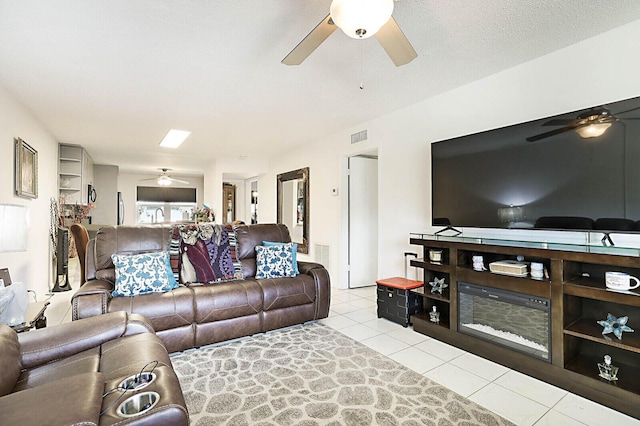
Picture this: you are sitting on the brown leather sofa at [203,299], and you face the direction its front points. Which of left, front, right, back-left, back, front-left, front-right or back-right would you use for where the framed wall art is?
back-right

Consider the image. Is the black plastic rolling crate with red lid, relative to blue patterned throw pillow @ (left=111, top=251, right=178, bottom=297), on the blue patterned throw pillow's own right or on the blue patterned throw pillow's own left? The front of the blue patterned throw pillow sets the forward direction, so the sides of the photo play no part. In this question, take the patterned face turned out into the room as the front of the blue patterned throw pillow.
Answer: on the blue patterned throw pillow's own left

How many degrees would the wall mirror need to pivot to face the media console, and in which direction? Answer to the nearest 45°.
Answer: approximately 90° to its left

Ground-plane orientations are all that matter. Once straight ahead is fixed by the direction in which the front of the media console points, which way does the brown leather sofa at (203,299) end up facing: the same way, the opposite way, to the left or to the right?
to the left

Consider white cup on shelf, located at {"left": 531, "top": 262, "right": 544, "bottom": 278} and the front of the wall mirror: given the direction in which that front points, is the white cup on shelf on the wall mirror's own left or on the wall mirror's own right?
on the wall mirror's own left

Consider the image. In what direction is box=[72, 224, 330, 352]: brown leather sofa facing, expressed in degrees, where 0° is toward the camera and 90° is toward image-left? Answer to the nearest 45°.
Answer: approximately 0°

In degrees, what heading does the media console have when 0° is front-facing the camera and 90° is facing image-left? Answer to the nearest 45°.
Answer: approximately 45°

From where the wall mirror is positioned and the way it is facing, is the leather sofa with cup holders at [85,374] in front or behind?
in front

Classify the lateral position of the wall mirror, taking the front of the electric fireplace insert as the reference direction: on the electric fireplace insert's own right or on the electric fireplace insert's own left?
on the electric fireplace insert's own right

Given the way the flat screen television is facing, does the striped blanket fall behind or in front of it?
in front

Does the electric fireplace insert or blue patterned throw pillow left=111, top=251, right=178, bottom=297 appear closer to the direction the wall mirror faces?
the blue patterned throw pillow
